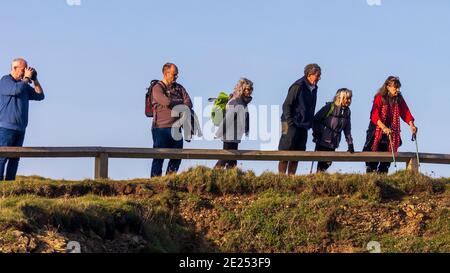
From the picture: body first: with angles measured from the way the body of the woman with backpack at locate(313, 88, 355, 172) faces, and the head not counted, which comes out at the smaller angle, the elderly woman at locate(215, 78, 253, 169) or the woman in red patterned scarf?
the woman in red patterned scarf

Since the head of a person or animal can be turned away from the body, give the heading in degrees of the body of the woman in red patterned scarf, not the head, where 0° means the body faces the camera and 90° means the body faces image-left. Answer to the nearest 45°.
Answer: approximately 315°

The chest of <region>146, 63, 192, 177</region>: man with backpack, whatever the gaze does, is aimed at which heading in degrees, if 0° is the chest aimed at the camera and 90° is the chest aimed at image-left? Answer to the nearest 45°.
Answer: approximately 315°

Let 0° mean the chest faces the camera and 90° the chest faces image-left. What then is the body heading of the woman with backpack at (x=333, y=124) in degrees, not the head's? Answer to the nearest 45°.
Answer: approximately 315°

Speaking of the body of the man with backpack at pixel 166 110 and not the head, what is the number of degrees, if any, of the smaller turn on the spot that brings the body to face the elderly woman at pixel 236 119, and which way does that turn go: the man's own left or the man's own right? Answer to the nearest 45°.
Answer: approximately 45° to the man's own left

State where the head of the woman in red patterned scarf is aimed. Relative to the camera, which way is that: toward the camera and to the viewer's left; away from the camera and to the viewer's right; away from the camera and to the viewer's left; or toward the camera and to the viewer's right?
toward the camera and to the viewer's right
